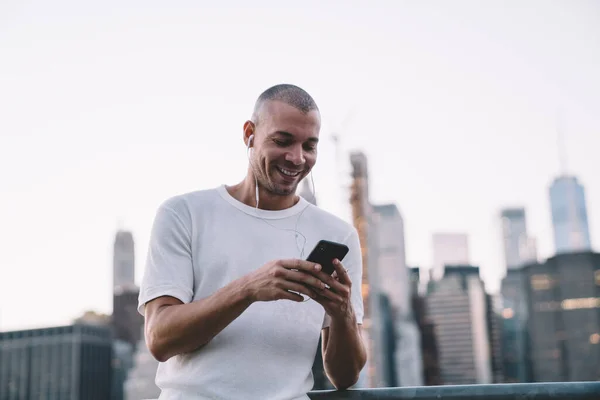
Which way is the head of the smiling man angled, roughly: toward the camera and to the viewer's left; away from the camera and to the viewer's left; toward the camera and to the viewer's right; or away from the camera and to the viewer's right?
toward the camera and to the viewer's right
